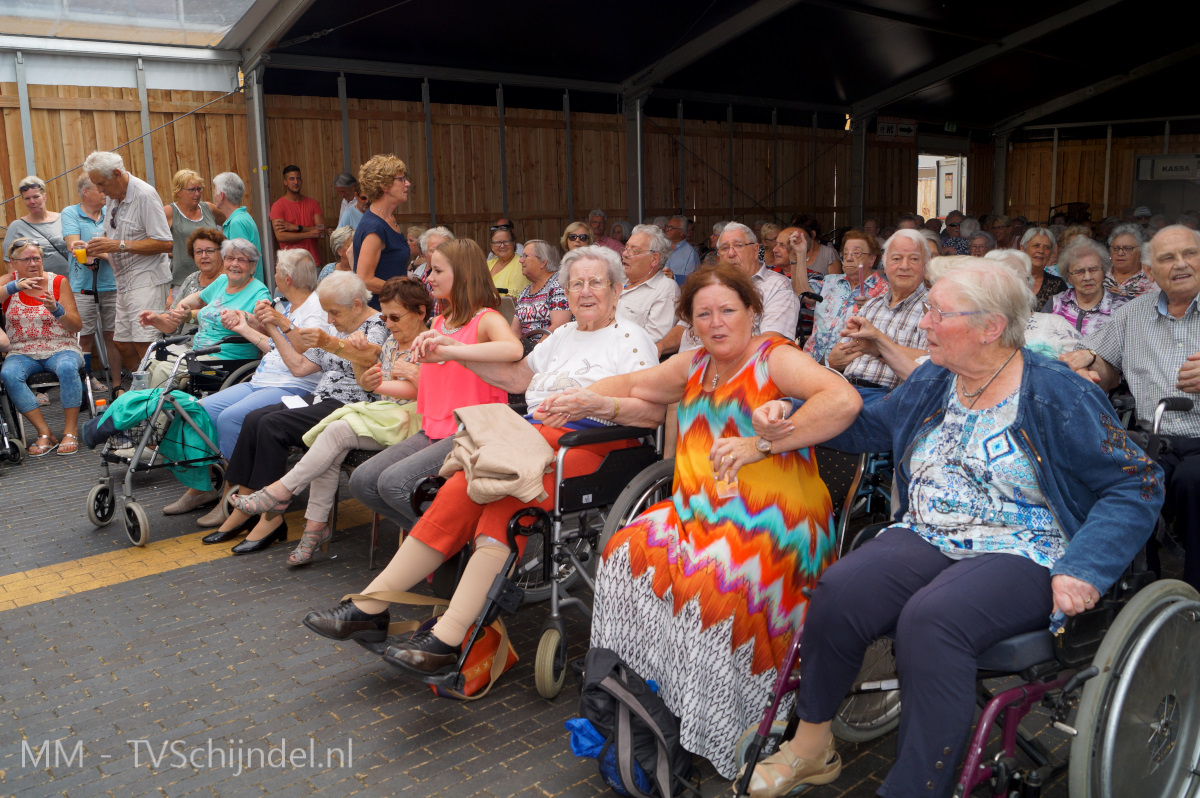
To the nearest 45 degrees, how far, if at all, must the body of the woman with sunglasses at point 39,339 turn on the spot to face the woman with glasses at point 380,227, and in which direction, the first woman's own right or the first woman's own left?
approximately 45° to the first woman's own left

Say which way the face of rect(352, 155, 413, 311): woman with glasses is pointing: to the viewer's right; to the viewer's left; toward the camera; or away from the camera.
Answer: to the viewer's right

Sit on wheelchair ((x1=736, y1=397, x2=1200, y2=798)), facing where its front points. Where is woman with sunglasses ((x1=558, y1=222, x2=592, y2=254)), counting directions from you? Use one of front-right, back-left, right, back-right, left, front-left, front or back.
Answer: right

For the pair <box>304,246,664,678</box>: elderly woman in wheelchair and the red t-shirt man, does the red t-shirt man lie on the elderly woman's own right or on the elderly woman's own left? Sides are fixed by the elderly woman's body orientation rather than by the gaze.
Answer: on the elderly woman's own right

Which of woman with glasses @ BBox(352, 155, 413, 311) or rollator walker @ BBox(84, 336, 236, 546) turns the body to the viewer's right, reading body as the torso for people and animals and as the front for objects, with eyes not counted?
the woman with glasses

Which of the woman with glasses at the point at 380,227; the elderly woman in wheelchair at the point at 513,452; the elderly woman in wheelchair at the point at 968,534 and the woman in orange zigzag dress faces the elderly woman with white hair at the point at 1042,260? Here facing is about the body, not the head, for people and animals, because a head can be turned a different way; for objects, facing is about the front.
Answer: the woman with glasses

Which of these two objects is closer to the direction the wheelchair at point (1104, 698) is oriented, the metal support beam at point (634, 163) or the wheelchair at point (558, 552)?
the wheelchair

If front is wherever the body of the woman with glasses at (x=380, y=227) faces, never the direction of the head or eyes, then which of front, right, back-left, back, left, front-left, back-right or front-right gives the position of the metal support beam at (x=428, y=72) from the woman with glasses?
left

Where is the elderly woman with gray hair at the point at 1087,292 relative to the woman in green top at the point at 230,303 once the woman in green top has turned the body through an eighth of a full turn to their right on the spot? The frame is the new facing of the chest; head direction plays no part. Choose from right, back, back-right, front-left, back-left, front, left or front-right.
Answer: back-left

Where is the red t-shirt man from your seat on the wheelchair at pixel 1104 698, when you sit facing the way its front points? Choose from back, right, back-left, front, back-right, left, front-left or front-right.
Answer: right

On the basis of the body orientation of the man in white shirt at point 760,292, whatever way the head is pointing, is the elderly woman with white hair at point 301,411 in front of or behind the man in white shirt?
in front
